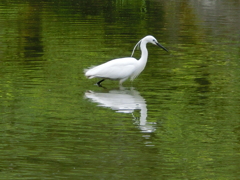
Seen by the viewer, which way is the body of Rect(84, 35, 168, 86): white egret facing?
to the viewer's right
